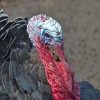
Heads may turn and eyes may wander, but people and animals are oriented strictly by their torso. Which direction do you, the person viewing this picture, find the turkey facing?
facing the viewer and to the right of the viewer
